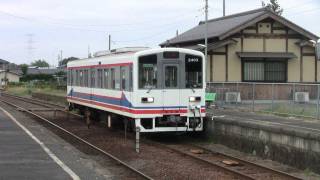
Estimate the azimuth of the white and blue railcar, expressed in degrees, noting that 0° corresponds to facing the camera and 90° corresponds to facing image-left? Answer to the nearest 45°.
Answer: approximately 315°

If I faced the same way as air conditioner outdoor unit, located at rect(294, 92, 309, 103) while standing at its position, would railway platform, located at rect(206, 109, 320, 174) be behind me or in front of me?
in front

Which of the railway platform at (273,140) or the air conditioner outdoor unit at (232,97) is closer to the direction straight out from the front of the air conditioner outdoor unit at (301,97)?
the railway platform

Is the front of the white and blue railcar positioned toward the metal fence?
no

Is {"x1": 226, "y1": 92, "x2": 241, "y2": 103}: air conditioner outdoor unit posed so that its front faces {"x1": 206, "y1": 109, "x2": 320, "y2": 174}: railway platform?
yes

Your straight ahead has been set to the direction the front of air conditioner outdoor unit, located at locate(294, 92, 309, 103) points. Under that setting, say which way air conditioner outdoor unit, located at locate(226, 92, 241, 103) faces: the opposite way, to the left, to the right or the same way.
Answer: the same way

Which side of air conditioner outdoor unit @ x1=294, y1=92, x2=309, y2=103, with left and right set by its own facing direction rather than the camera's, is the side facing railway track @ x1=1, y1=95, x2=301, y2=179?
front

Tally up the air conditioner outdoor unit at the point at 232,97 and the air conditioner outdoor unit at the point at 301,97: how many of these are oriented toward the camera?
2

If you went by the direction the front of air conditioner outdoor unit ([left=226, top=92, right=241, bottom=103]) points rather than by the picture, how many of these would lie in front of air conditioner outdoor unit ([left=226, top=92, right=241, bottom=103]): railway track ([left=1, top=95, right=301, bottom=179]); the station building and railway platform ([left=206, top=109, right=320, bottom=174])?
2

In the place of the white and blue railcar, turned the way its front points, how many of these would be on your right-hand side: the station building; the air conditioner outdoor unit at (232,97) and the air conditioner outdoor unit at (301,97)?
0

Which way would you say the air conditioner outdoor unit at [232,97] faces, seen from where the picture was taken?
facing the viewer

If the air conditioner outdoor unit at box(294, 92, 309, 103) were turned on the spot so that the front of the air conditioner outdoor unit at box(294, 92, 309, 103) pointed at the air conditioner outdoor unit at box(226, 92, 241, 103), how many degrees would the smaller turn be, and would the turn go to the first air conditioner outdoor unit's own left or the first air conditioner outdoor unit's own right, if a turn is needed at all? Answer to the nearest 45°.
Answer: approximately 135° to the first air conditioner outdoor unit's own right

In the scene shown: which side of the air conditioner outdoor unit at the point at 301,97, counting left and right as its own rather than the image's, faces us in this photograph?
front

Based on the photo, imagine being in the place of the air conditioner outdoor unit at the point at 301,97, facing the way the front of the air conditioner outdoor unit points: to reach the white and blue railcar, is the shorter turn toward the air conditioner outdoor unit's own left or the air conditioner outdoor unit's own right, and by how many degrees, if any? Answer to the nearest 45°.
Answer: approximately 45° to the air conditioner outdoor unit's own right

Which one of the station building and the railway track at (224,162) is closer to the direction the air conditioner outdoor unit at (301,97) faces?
the railway track
